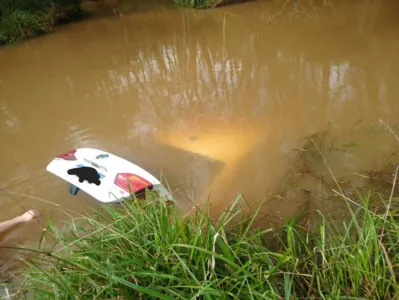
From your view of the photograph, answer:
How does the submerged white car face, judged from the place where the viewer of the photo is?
facing away from the viewer and to the right of the viewer
